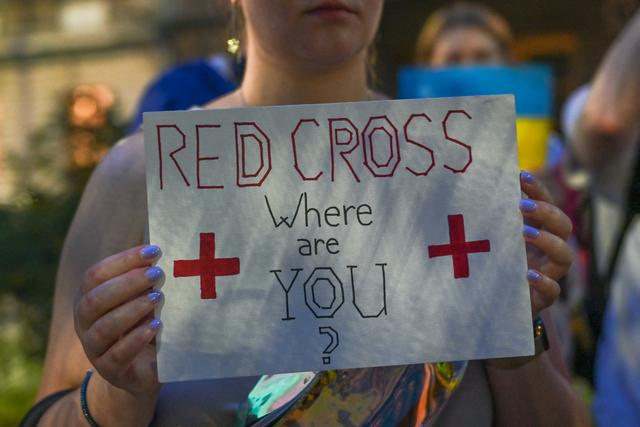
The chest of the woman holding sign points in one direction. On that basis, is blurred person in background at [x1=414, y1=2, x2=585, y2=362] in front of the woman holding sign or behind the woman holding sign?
behind

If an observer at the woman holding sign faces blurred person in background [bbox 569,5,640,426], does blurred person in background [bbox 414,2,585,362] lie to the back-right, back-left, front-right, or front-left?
front-left

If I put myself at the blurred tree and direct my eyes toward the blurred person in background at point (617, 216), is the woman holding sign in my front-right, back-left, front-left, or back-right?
front-right

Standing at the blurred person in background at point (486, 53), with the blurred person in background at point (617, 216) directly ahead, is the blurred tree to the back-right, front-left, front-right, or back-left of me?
back-right

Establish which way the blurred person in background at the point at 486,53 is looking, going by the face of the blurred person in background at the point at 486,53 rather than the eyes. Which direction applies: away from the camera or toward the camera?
toward the camera

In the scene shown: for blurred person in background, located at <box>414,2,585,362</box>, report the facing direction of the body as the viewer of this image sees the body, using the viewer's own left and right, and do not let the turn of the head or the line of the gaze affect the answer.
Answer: facing the viewer

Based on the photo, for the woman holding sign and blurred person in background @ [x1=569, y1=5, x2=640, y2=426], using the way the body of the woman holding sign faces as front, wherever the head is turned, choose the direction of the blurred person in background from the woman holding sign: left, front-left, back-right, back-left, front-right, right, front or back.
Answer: back-left

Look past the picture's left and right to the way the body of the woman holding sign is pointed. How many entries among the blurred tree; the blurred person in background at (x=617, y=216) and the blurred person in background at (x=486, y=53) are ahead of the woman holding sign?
0

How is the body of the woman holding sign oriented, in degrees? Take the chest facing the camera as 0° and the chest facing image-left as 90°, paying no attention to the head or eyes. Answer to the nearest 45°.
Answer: approximately 0°

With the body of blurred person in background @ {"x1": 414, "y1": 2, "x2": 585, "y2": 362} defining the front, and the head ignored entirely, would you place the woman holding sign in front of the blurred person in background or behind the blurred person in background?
in front

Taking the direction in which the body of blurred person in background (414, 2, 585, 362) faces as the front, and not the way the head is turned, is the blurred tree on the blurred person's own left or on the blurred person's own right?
on the blurred person's own right

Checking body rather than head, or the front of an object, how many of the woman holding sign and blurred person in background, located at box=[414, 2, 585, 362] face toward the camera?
2

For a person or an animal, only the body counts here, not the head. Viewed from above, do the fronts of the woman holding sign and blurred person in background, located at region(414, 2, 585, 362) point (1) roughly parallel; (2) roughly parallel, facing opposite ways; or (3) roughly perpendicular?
roughly parallel

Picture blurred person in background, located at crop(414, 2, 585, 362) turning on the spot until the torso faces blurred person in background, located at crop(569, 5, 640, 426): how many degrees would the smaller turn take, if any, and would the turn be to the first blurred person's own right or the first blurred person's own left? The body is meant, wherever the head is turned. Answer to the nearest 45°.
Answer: approximately 45° to the first blurred person's own left

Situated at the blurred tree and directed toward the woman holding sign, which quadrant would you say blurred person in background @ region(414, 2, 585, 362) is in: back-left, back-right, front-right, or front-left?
front-left
